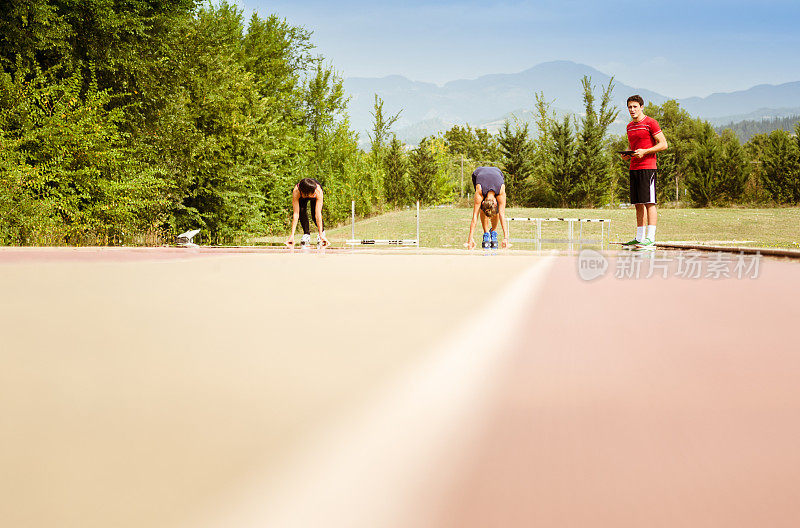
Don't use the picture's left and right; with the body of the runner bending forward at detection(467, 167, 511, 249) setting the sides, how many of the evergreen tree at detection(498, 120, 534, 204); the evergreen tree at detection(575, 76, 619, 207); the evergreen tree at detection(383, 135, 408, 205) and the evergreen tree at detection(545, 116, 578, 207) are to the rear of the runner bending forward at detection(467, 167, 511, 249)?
4

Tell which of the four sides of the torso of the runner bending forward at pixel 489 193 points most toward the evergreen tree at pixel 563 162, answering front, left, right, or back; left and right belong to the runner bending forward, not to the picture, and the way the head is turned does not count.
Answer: back

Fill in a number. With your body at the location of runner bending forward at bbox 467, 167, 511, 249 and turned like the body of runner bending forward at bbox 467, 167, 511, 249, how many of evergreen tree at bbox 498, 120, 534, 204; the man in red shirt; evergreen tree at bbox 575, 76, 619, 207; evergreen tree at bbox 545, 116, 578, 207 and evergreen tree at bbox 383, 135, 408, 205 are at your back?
4

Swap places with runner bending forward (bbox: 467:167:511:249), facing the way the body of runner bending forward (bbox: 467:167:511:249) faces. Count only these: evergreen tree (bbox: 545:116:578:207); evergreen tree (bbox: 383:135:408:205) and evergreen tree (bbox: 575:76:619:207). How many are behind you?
3

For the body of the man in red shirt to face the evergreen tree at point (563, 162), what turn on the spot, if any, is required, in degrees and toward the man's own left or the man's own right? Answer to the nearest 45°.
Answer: approximately 135° to the man's own right

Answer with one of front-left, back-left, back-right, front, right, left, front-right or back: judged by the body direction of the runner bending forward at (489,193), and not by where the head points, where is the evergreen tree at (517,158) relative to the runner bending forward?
back

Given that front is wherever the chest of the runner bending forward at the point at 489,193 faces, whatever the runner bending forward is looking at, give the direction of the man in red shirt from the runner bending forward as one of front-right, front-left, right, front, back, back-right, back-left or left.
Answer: front-left

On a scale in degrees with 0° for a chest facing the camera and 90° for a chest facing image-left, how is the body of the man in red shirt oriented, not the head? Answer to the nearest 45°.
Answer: approximately 45°

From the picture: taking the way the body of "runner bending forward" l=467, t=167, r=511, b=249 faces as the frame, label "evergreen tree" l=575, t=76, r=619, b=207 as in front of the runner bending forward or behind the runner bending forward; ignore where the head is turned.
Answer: behind

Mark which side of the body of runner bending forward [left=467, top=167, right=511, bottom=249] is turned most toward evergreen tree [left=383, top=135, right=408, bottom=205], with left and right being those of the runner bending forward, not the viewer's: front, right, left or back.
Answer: back

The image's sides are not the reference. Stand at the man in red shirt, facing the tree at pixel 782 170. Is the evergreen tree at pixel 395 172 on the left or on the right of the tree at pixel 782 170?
left

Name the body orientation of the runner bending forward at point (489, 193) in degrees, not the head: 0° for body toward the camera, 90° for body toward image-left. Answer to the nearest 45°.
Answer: approximately 0°
